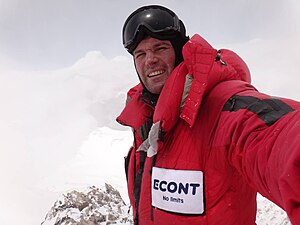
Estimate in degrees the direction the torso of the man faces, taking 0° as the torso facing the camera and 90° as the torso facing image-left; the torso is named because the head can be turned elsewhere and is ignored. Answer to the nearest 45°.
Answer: approximately 45°
